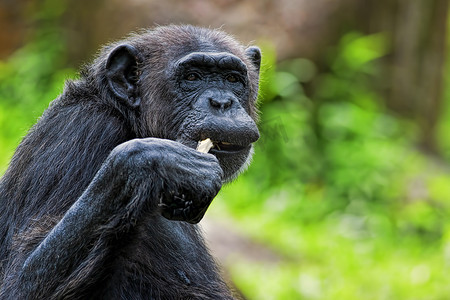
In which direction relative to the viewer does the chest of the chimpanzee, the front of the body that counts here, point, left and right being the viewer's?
facing the viewer and to the right of the viewer
